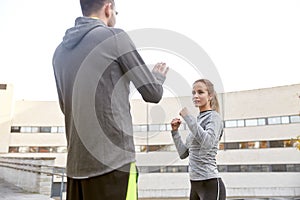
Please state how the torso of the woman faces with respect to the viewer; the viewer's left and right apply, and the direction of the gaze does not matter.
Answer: facing the viewer and to the left of the viewer

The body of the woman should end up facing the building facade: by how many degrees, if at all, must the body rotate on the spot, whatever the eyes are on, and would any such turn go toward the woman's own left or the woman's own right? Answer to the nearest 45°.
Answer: approximately 135° to the woman's own right

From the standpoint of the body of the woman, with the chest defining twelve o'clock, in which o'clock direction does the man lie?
The man is roughly at 11 o'clock from the woman.

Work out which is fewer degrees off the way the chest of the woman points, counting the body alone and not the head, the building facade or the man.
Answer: the man

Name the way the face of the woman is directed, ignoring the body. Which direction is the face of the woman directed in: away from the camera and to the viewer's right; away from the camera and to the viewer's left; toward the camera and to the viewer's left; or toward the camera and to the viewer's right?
toward the camera and to the viewer's left

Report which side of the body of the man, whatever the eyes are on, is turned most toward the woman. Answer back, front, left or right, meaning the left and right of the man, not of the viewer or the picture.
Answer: front

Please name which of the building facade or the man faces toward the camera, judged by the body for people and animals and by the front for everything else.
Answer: the building facade

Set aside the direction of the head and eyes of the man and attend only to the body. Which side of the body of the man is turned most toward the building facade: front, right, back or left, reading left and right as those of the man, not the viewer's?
front

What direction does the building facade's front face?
toward the camera

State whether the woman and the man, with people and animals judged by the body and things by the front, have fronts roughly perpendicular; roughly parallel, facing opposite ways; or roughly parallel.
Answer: roughly parallel, facing opposite ways

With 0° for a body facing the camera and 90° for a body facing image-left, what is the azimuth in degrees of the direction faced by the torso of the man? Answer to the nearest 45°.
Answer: approximately 225°

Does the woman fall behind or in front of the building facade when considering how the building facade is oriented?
in front

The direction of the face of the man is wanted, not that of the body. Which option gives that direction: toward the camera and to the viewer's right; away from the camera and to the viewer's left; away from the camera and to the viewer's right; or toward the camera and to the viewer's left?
away from the camera and to the viewer's right

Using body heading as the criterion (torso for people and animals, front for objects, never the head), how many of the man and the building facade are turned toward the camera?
1
